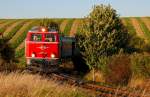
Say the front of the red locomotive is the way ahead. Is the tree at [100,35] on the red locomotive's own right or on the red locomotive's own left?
on the red locomotive's own left

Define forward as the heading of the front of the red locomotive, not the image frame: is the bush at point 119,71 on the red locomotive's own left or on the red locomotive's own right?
on the red locomotive's own left

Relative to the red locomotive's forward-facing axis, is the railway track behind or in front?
in front

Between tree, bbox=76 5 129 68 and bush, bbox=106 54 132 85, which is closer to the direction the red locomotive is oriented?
the bush

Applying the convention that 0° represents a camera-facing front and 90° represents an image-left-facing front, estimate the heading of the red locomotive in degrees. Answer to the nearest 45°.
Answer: approximately 0°
